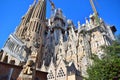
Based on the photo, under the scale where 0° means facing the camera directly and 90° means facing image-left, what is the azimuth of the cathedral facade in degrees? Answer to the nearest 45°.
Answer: approximately 45°
